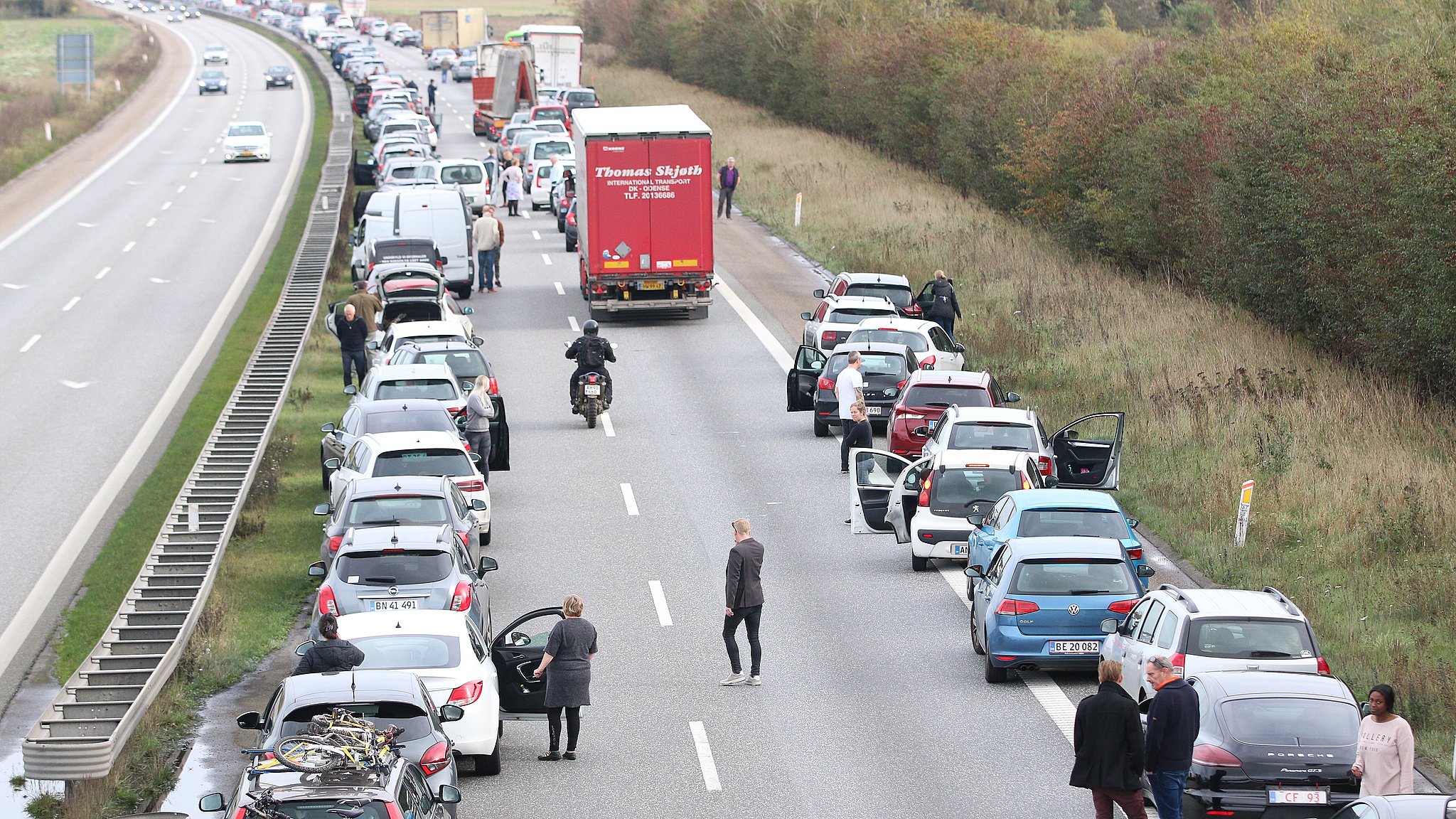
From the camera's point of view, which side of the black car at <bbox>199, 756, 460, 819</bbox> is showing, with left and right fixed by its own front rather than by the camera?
back

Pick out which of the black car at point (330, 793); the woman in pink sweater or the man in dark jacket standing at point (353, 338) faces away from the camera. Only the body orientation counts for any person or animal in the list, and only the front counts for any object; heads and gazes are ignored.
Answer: the black car

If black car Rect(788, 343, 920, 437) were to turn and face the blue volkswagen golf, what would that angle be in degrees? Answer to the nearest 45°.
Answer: approximately 180°

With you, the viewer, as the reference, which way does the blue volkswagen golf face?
facing away from the viewer

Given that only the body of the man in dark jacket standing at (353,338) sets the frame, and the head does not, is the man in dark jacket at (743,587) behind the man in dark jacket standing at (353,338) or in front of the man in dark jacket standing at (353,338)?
in front

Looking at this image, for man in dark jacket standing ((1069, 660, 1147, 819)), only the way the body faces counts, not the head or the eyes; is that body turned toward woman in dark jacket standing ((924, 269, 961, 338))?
yes

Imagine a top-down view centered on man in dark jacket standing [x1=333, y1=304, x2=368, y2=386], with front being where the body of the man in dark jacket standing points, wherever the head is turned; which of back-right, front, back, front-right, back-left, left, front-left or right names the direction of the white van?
back

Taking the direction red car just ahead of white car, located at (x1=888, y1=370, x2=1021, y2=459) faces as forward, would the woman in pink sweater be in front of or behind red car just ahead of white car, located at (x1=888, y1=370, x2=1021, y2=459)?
behind

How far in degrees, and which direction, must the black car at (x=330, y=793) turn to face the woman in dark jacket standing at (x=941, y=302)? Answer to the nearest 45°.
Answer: approximately 45° to its right

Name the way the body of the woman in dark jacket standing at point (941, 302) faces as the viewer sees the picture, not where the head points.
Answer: away from the camera

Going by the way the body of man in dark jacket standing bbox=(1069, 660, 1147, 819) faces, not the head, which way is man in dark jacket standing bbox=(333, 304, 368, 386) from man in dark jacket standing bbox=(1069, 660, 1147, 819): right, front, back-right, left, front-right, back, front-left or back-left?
front-left

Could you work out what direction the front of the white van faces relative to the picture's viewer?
facing away from the viewer and to the left of the viewer

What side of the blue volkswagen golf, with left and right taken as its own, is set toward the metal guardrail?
left
